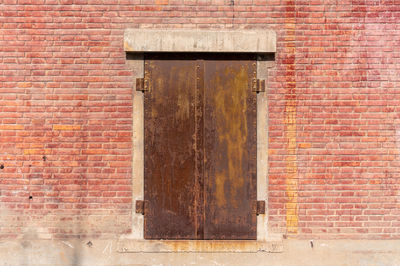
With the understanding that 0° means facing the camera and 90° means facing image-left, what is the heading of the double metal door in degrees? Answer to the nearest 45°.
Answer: approximately 0°
